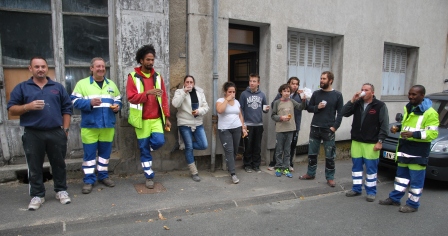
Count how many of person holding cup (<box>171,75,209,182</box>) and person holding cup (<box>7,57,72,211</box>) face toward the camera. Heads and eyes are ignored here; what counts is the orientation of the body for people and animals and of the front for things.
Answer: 2

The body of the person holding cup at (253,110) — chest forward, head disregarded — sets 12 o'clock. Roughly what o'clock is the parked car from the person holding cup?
The parked car is roughly at 9 o'clock from the person holding cup.

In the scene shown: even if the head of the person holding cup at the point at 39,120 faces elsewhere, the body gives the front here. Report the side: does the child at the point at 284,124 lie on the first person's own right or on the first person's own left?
on the first person's own left

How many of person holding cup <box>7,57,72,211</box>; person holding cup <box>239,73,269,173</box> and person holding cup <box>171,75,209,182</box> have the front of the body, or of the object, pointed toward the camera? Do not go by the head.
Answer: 3

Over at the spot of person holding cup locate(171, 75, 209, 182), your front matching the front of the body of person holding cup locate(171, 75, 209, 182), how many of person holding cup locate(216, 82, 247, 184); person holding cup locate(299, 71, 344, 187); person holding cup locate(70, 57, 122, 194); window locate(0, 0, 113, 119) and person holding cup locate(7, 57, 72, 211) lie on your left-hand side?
2

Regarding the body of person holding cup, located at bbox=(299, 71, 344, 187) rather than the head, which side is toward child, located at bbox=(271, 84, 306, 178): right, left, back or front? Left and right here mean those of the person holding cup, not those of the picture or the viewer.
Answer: right

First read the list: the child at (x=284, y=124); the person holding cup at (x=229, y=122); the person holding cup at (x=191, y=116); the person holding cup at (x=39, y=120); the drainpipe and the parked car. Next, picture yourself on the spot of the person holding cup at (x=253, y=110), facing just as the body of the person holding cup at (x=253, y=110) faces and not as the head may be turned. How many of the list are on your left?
2

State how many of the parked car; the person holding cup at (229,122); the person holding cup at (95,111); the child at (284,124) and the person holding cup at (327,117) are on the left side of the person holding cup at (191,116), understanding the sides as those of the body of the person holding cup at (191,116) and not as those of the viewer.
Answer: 4

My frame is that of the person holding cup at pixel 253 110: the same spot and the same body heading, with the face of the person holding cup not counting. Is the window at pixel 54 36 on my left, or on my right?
on my right

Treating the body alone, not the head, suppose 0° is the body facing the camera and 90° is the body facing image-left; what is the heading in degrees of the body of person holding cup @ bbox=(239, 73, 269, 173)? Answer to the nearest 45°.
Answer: approximately 0°

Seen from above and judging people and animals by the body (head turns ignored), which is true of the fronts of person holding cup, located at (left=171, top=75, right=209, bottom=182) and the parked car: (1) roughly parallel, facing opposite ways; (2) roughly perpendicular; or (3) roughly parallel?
roughly perpendicular
